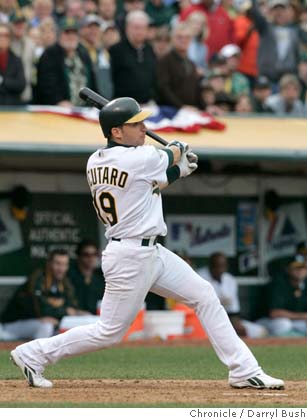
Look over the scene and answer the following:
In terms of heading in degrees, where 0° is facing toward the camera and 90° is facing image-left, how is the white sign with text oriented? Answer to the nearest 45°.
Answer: approximately 0°

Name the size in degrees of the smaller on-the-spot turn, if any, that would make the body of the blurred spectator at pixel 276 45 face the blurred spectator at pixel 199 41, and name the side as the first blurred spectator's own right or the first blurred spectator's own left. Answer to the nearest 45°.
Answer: approximately 90° to the first blurred spectator's own right

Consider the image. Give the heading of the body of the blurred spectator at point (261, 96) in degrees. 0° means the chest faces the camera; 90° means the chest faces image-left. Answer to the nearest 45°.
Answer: approximately 0°

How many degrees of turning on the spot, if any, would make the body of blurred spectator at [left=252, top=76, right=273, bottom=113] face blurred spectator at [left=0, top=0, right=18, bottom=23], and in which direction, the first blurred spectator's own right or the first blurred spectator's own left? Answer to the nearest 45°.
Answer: approximately 90° to the first blurred spectator's own right
